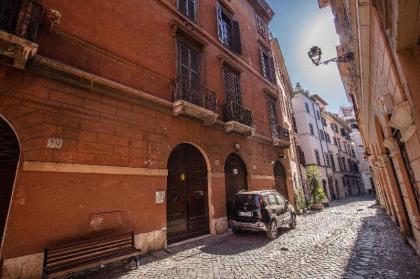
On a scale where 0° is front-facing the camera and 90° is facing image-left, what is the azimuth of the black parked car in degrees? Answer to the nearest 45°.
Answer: approximately 225°

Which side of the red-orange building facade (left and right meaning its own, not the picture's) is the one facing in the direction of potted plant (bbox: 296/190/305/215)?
left

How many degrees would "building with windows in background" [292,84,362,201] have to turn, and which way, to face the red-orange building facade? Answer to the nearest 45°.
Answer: approximately 45° to its right

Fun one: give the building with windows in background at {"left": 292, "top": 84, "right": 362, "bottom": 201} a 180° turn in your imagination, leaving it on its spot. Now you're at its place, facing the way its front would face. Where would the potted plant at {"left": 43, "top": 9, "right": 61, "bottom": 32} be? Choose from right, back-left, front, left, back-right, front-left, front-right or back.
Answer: back-left

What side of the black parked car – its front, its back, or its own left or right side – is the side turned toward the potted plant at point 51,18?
back

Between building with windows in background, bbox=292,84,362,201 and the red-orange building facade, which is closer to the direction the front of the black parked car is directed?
the building with windows in background

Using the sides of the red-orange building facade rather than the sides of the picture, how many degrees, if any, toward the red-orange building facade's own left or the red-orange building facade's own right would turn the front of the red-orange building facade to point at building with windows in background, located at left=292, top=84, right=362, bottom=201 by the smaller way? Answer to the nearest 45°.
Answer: approximately 90° to the red-orange building facade's own left
